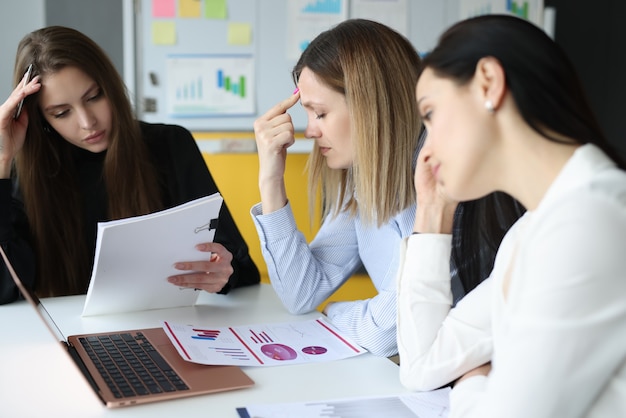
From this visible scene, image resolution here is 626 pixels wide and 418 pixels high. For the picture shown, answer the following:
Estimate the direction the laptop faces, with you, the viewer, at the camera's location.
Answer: facing to the right of the viewer

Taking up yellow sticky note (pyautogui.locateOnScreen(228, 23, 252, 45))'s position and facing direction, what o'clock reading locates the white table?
The white table is roughly at 12 o'clock from the yellow sticky note.

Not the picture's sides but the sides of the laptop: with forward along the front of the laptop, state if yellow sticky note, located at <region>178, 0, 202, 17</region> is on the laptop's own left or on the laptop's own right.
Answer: on the laptop's own left

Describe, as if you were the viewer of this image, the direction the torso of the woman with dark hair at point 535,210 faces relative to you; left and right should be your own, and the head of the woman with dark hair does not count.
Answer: facing to the left of the viewer

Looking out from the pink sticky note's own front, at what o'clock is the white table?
The white table is roughly at 12 o'clock from the pink sticky note.

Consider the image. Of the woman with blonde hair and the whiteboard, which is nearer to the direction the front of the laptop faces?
the woman with blonde hair

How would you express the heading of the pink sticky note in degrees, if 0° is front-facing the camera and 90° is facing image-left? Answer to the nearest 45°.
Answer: approximately 0°

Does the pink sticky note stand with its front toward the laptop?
yes
